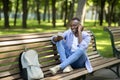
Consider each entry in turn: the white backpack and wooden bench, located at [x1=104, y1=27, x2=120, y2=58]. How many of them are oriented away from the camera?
0

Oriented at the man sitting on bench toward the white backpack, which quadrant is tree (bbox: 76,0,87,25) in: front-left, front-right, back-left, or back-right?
back-right

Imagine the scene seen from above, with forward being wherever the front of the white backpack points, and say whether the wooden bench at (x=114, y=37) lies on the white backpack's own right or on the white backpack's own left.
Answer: on the white backpack's own left

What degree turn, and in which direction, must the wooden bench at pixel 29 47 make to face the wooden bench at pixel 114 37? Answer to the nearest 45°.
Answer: approximately 90° to its left

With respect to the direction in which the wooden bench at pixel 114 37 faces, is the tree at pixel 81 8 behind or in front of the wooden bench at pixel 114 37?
behind
